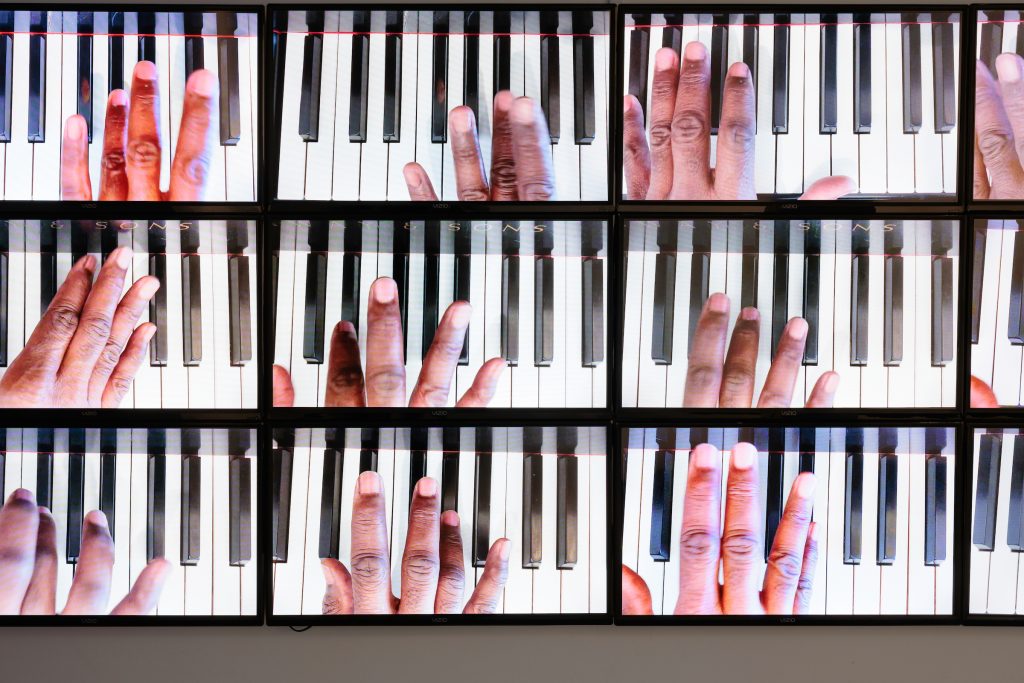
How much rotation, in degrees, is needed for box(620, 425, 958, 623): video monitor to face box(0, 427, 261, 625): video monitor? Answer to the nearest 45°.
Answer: approximately 90° to its right

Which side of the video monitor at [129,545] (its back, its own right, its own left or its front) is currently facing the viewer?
front

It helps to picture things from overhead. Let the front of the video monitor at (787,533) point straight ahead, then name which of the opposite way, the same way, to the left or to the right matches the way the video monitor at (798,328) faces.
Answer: the same way

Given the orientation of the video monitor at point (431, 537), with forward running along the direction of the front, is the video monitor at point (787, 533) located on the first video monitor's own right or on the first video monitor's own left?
on the first video monitor's own left

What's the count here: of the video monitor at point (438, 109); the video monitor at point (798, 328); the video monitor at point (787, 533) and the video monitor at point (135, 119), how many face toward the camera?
4

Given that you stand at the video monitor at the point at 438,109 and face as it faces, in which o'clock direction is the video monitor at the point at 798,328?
the video monitor at the point at 798,328 is roughly at 9 o'clock from the video monitor at the point at 438,109.

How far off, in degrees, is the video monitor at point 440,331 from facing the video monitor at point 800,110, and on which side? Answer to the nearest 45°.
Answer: approximately 90° to its left

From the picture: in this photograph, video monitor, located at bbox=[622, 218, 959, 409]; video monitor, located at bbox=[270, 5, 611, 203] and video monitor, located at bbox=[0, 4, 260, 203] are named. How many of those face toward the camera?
3

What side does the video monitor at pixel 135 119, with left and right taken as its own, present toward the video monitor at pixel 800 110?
left

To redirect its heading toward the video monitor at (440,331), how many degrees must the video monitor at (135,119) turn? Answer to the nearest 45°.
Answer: approximately 90° to its left

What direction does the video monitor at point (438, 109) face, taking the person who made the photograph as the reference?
facing the viewer

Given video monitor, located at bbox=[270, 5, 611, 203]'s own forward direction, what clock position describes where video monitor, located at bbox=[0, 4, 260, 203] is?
video monitor, located at bbox=[0, 4, 260, 203] is roughly at 3 o'clock from video monitor, located at bbox=[270, 5, 611, 203].

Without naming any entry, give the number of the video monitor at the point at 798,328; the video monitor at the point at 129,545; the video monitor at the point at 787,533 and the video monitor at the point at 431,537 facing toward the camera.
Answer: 4

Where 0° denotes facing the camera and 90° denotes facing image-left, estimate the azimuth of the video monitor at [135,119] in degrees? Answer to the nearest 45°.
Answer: approximately 0°

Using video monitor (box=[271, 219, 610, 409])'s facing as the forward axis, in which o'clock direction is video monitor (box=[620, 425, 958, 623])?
video monitor (box=[620, 425, 958, 623]) is roughly at 9 o'clock from video monitor (box=[271, 219, 610, 409]).

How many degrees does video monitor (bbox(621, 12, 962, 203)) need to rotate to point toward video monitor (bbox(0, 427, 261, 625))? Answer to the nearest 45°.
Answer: approximately 90° to its right

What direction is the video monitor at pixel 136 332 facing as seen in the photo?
toward the camera

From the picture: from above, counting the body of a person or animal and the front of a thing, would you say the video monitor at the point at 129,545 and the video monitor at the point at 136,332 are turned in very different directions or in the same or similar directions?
same or similar directions
